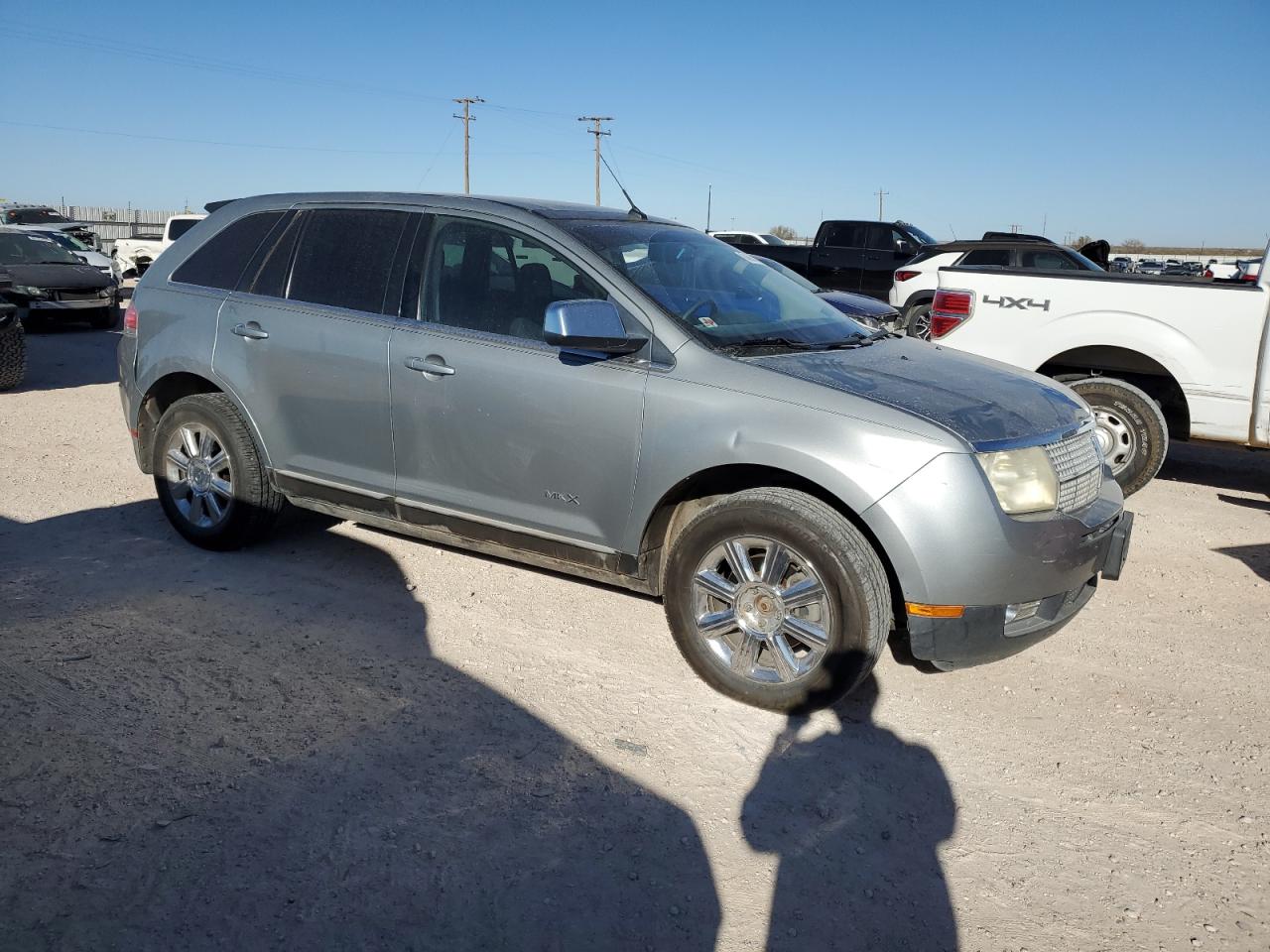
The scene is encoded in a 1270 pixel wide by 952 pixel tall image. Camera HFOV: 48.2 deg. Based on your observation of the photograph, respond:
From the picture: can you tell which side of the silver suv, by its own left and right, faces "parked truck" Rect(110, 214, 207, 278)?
back

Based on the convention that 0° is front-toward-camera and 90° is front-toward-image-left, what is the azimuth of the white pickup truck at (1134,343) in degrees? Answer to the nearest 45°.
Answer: approximately 270°

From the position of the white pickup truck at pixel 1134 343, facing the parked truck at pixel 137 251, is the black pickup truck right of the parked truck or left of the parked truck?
right

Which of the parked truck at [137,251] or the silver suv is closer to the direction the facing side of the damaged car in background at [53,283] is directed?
the silver suv

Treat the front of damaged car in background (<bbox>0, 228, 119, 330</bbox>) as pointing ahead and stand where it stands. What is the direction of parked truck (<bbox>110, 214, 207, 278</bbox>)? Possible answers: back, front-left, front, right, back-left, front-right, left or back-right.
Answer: back-left

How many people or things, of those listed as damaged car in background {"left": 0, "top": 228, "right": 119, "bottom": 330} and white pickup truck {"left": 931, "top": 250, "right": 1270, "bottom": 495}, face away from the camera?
0

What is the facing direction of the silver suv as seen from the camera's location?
facing the viewer and to the right of the viewer

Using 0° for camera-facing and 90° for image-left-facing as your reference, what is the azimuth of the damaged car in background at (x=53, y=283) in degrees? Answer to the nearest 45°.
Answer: approximately 315°

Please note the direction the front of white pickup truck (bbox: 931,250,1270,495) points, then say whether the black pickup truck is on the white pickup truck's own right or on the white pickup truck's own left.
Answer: on the white pickup truck's own left
